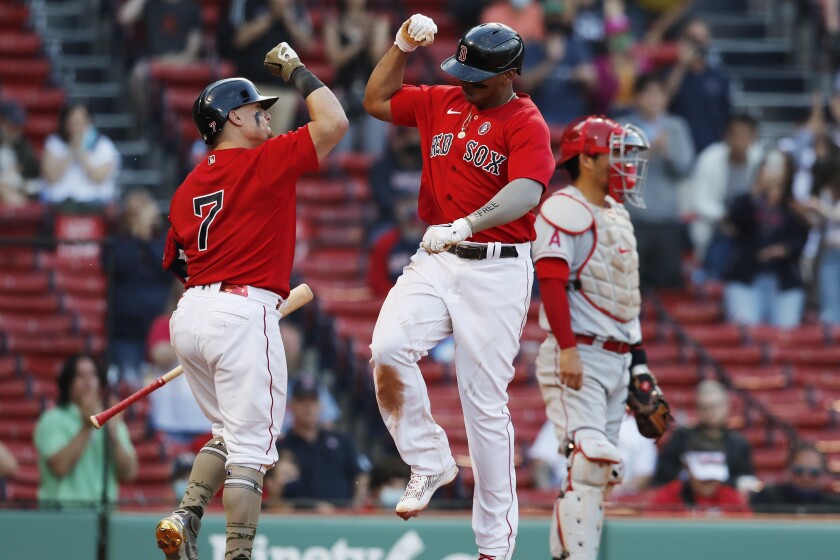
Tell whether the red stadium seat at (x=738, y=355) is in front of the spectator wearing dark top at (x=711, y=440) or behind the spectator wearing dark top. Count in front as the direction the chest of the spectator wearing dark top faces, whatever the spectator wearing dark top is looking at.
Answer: behind

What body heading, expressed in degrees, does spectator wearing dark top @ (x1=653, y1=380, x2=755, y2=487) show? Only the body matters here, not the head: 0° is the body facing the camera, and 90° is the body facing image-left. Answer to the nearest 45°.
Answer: approximately 0°

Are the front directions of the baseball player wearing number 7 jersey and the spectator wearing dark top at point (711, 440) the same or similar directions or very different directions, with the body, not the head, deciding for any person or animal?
very different directions

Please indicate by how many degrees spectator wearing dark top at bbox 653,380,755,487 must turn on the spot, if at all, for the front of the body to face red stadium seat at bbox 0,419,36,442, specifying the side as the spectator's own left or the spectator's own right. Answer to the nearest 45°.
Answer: approximately 45° to the spectator's own right

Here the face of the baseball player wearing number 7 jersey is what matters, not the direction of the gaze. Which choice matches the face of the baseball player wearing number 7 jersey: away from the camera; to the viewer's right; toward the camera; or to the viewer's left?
to the viewer's right

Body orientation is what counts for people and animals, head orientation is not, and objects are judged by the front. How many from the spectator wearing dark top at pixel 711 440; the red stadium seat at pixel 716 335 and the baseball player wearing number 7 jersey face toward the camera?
2

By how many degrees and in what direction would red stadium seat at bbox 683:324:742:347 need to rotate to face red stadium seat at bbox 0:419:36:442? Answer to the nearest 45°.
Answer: approximately 45° to its right

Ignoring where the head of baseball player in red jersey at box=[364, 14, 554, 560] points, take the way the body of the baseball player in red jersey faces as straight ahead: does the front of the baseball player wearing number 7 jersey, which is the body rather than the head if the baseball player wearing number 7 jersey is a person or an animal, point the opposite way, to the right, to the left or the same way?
the opposite way

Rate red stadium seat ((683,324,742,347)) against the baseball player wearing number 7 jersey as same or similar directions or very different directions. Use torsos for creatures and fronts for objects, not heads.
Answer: very different directions
